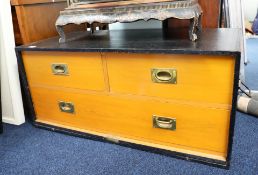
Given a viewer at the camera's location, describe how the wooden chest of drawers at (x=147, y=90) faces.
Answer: facing the viewer and to the left of the viewer
